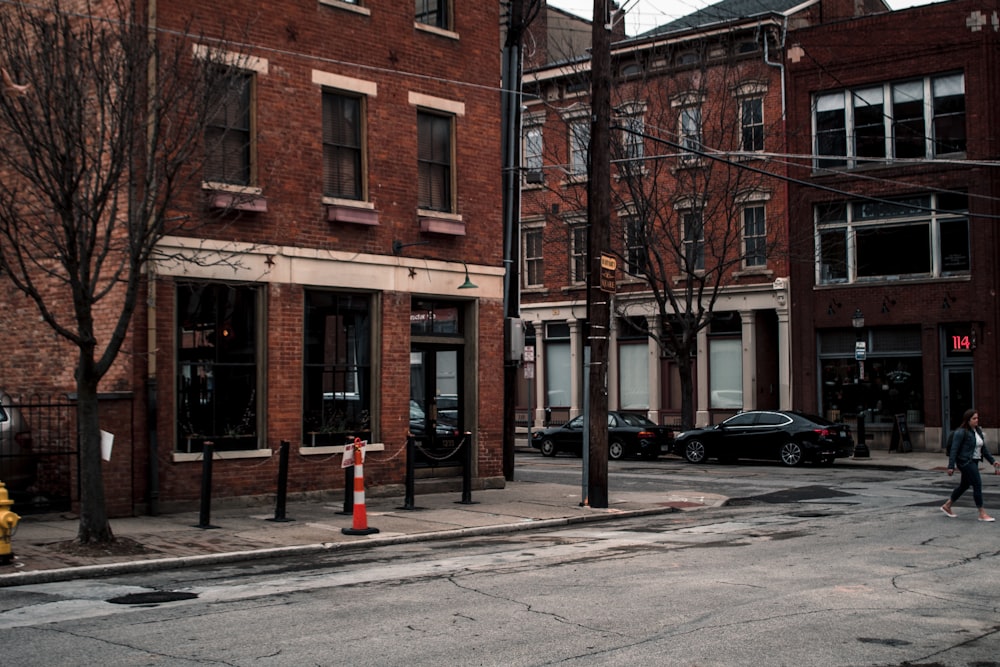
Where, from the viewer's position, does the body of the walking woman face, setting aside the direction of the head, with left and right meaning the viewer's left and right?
facing to the right of the viewer

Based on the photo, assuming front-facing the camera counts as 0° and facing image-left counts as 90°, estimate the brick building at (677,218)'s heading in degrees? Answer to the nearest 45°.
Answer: approximately 45°

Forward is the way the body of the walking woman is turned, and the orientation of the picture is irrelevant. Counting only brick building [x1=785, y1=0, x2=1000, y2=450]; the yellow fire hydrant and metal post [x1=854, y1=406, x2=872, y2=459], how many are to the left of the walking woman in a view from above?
2

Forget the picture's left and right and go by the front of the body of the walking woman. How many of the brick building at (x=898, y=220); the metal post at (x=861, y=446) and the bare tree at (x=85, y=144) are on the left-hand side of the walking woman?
2

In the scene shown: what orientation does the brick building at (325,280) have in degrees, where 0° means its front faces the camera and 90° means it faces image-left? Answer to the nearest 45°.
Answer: approximately 315°

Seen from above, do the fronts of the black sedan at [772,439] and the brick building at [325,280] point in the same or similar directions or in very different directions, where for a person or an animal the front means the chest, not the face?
very different directions

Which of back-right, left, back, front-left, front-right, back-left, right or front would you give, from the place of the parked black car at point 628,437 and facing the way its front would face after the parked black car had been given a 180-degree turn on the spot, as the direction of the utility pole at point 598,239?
front-right

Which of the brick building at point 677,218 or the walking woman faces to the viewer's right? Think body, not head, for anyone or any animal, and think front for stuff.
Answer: the walking woman

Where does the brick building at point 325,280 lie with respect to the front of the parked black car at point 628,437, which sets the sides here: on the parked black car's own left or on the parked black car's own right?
on the parked black car's own left

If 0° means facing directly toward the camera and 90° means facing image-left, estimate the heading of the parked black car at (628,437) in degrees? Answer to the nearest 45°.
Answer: approximately 135°
